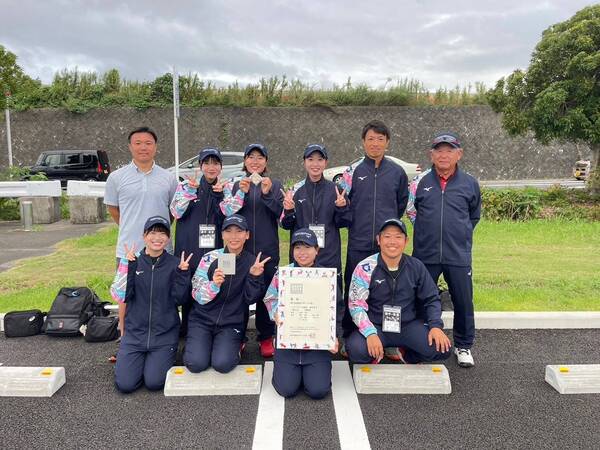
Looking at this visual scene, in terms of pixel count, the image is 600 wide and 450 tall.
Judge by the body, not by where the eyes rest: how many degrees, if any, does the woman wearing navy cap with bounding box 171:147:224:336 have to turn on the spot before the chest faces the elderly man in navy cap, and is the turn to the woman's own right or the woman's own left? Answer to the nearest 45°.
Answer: approximately 90° to the woman's own left

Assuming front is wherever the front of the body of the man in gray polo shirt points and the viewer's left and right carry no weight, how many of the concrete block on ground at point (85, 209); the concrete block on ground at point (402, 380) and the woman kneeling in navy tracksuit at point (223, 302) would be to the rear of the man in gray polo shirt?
1

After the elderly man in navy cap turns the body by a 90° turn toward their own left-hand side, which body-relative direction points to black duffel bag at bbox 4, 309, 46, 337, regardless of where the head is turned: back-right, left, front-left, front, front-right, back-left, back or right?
back

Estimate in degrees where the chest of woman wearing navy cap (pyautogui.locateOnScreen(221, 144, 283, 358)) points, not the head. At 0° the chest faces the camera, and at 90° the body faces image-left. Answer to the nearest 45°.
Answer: approximately 0°

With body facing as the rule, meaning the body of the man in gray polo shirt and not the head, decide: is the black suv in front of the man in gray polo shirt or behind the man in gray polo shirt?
behind

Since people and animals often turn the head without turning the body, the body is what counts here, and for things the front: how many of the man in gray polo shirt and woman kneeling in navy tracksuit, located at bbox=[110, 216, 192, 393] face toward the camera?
2

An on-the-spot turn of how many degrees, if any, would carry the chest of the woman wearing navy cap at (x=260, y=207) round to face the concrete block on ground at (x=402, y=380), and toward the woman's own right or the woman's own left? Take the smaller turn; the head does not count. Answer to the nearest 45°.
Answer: approximately 45° to the woman's own left

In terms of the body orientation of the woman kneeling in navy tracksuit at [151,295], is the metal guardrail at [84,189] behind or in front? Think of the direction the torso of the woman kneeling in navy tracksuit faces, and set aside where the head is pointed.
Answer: behind

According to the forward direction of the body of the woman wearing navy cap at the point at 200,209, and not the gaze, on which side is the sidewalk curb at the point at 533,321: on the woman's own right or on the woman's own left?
on the woman's own left

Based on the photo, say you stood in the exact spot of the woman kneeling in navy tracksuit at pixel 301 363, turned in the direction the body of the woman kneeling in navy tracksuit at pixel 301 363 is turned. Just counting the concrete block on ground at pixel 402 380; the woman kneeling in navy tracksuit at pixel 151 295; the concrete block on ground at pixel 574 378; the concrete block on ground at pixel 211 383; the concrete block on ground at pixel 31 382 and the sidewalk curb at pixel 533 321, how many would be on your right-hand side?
3

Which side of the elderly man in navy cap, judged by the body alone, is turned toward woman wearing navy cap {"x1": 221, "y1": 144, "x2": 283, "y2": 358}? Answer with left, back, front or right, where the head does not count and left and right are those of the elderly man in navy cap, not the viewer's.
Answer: right
